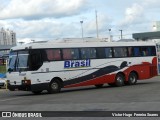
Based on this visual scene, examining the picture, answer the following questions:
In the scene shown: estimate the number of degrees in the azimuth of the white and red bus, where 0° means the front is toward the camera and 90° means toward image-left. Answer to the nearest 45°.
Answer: approximately 45°
